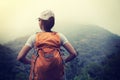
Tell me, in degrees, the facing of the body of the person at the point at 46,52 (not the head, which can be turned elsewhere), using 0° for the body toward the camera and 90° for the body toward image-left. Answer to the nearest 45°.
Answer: approximately 180°
